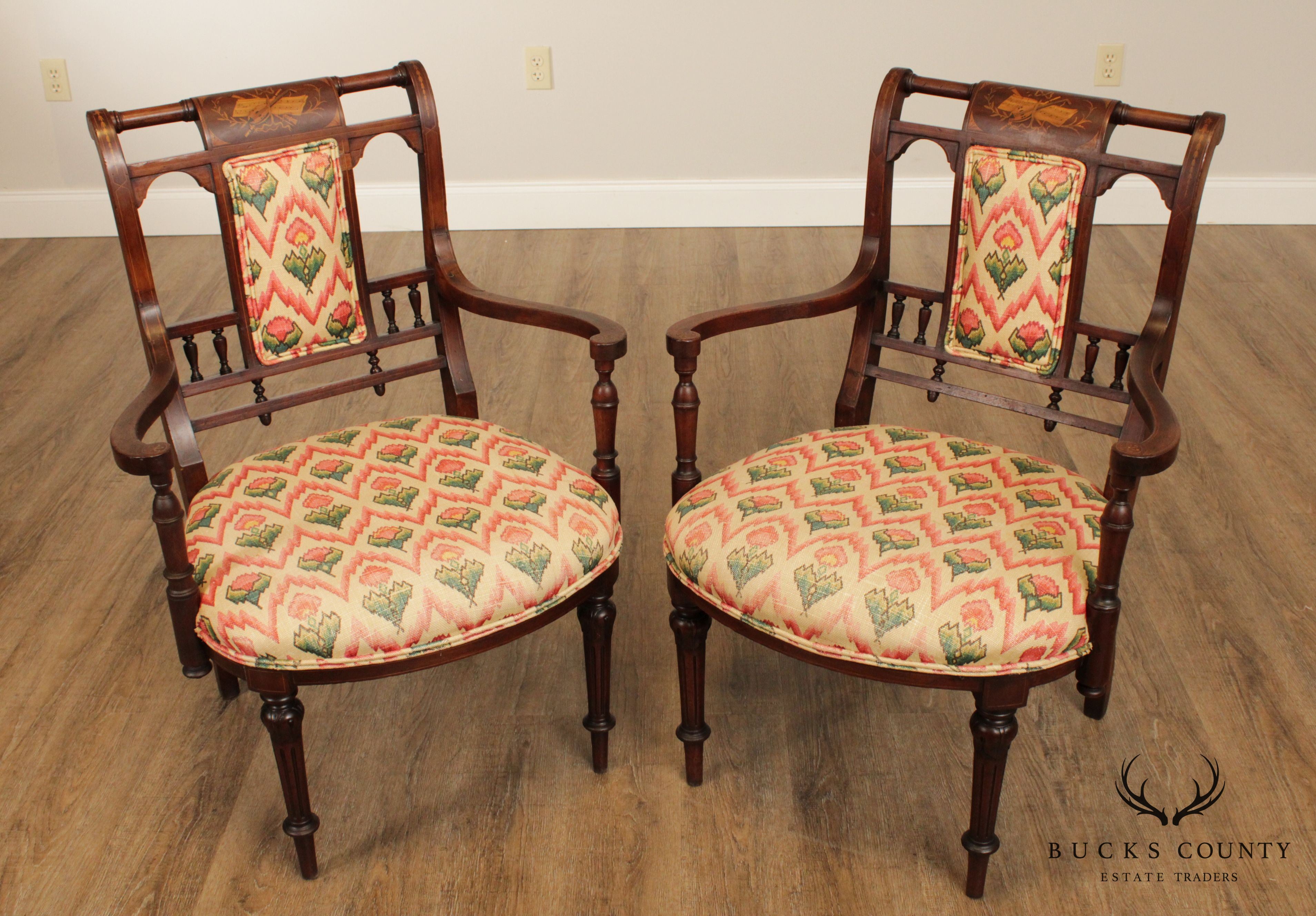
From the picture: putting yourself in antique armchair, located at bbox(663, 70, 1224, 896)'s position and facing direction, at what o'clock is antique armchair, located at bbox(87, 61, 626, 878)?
antique armchair, located at bbox(87, 61, 626, 878) is roughly at 1 o'clock from antique armchair, located at bbox(663, 70, 1224, 896).

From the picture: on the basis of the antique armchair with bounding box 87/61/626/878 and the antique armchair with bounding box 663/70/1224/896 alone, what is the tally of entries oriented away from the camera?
0

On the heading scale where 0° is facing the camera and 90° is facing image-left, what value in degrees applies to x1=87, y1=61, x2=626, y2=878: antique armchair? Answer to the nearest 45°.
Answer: approximately 315°

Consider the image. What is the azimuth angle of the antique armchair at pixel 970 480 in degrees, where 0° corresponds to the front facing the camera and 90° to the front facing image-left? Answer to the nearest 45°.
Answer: approximately 45°

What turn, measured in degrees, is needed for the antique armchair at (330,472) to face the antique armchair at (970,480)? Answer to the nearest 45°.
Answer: approximately 45° to its left
